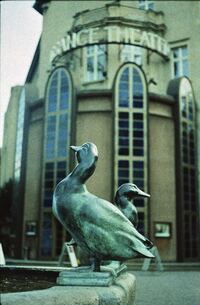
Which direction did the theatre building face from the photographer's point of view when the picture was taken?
facing the viewer

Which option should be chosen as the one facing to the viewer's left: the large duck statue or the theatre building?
the large duck statue

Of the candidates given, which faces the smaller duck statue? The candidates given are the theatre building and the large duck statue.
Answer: the theatre building

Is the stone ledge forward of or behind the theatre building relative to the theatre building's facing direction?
forward

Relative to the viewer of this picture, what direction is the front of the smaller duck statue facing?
facing to the right of the viewer

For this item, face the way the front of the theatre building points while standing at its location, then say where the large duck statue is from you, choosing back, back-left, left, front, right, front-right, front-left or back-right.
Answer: front

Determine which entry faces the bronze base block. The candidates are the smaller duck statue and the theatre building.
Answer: the theatre building

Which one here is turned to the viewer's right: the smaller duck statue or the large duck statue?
the smaller duck statue

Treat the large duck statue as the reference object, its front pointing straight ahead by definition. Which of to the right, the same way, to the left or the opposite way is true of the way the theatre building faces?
to the left

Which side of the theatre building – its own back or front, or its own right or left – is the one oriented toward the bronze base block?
front

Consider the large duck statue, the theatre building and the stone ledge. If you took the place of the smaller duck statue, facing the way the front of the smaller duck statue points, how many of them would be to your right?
2

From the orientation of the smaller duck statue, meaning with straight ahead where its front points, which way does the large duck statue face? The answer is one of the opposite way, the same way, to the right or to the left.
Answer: the opposite way

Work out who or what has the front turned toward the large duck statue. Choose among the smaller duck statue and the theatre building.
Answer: the theatre building

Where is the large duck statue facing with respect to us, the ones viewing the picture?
facing to the left of the viewer

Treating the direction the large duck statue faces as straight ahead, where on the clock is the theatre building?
The theatre building is roughly at 3 o'clock from the large duck statue.
